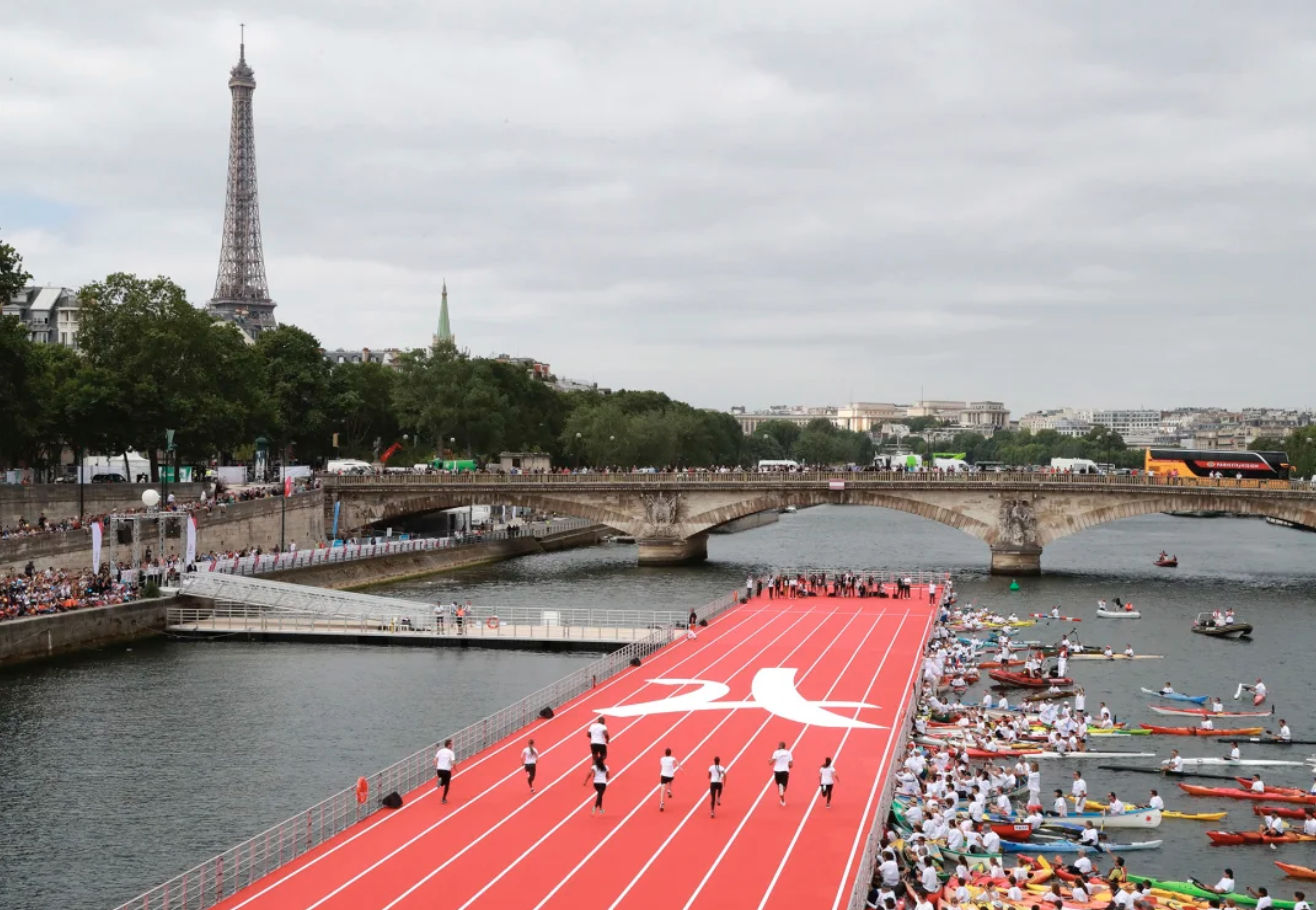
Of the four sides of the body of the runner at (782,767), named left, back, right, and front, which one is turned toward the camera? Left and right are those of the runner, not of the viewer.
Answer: back

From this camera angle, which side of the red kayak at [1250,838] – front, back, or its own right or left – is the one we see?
left

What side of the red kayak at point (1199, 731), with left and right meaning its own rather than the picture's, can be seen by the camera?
left

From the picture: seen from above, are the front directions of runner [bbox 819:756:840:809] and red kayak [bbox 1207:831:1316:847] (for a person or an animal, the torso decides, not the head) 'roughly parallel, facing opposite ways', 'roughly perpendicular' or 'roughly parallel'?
roughly perpendicular

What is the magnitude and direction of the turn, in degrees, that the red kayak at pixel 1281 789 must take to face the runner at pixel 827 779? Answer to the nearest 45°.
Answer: approximately 45° to its left

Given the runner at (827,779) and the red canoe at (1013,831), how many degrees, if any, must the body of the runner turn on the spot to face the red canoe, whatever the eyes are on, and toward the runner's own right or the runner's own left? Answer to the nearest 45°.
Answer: approximately 45° to the runner's own right

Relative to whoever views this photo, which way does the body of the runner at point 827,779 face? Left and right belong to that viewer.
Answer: facing away from the viewer

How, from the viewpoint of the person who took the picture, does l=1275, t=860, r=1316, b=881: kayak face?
facing to the left of the viewer

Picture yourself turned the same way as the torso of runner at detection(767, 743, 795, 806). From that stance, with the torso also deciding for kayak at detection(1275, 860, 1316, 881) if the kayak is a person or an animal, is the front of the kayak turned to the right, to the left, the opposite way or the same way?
to the left

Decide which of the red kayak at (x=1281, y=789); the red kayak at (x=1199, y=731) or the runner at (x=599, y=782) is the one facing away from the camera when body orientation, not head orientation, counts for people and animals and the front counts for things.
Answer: the runner

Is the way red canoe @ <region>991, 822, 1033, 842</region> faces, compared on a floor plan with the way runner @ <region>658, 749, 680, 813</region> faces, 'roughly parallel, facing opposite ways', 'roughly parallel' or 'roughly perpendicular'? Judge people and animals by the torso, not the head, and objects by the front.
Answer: roughly perpendicular

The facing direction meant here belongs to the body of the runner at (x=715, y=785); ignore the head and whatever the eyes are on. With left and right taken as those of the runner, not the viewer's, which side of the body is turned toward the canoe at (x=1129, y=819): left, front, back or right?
right

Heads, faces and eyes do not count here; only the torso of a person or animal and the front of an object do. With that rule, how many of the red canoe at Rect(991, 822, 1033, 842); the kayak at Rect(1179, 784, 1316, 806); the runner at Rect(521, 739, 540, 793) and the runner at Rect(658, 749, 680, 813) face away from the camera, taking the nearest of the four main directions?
2

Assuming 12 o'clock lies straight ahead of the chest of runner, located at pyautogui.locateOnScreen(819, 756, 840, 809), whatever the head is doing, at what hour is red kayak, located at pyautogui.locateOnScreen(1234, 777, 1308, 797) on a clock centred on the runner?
The red kayak is roughly at 2 o'clock from the runner.

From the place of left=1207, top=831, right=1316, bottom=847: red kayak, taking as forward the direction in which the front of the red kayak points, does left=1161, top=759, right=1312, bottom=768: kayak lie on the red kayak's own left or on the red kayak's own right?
on the red kayak's own right
